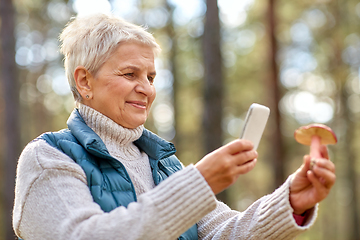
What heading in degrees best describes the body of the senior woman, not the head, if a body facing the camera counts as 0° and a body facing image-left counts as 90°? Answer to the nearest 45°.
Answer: approximately 315°

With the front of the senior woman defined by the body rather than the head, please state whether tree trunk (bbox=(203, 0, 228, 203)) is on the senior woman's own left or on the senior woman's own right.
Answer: on the senior woman's own left

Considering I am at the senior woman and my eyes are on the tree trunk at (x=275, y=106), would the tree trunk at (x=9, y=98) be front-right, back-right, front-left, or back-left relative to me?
front-left

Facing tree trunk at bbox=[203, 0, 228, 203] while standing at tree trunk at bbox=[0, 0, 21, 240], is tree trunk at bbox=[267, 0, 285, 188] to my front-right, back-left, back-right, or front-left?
front-left

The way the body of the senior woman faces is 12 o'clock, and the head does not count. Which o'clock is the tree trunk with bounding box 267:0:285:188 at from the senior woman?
The tree trunk is roughly at 8 o'clock from the senior woman.

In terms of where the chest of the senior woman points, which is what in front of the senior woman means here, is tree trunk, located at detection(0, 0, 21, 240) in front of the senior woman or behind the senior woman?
behind

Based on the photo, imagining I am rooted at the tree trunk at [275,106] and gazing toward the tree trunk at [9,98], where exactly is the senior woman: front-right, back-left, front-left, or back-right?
front-left
